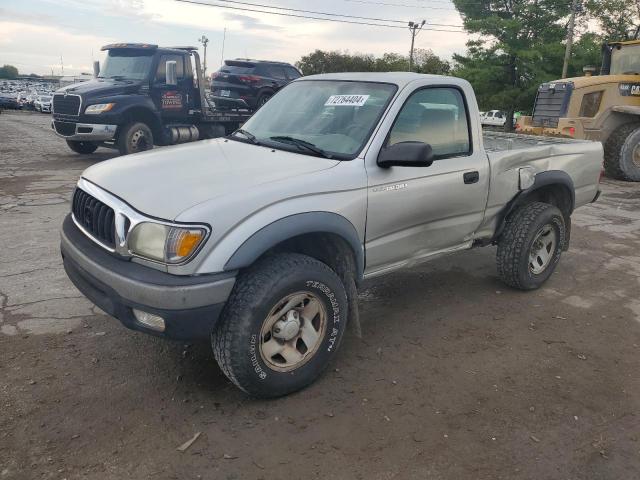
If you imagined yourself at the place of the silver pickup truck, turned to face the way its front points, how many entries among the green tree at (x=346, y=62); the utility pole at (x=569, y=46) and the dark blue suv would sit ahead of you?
0

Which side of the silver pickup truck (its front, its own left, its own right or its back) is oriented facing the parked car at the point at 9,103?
right

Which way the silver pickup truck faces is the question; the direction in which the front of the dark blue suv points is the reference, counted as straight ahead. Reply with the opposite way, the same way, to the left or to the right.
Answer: the opposite way

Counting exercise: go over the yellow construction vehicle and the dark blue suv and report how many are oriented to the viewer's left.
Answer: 0

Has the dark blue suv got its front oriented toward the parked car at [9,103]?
no

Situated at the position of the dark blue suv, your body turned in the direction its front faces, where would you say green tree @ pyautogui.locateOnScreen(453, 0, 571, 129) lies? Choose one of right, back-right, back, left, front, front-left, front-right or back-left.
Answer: front

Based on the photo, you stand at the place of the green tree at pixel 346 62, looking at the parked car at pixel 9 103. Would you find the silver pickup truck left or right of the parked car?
left

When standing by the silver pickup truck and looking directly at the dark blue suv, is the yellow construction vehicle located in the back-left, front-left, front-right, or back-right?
front-right

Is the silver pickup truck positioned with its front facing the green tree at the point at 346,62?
no

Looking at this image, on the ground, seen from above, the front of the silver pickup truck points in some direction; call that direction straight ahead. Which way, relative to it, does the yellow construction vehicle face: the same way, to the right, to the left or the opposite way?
the opposite way

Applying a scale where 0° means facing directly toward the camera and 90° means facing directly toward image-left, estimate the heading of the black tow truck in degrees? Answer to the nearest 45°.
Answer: approximately 45°

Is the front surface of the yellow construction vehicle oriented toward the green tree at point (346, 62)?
no

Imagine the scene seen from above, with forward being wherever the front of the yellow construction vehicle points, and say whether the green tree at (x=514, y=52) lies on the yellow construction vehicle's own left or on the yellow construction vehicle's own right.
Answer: on the yellow construction vehicle's own left

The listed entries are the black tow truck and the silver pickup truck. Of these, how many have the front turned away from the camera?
0

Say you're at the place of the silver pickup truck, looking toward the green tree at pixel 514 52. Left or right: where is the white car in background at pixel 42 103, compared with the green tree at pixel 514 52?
left

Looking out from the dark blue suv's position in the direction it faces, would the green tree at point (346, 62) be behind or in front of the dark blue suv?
in front

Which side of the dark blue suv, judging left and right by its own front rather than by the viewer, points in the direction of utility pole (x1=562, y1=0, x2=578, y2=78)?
front
